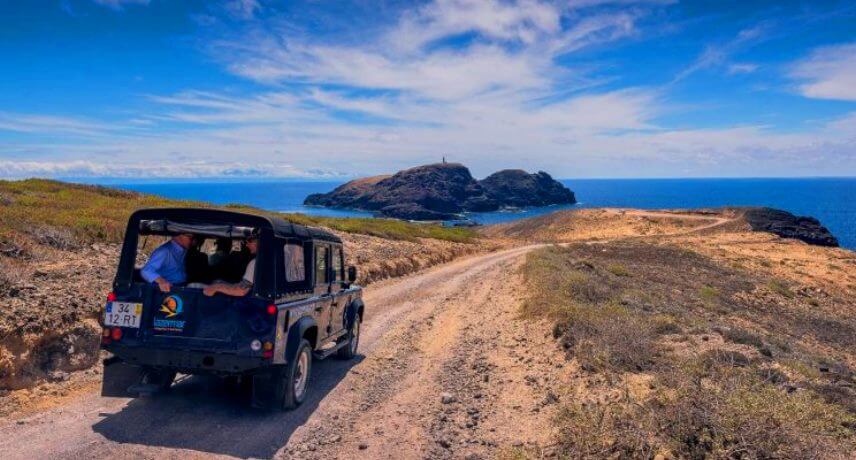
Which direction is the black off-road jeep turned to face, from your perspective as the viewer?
facing away from the viewer and to the right of the viewer

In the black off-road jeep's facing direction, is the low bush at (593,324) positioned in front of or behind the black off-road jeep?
in front

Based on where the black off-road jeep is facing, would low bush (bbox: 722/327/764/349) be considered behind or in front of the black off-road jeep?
in front

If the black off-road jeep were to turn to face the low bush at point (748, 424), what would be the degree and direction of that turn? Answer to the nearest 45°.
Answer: approximately 90° to its right

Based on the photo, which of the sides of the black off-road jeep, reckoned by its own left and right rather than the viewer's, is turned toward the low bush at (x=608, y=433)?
right

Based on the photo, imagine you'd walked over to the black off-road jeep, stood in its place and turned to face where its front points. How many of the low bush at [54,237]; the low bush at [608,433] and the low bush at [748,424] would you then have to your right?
2

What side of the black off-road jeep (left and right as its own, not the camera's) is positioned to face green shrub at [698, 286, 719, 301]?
front
